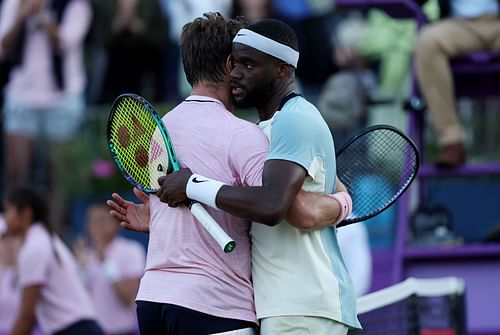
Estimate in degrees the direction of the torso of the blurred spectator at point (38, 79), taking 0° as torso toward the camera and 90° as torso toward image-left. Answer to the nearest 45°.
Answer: approximately 0°

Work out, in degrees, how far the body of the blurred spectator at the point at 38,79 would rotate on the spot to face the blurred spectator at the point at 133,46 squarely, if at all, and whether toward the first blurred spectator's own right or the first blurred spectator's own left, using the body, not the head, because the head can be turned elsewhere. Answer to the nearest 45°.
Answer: approximately 90° to the first blurred spectator's own left

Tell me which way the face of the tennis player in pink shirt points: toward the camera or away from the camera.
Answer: away from the camera

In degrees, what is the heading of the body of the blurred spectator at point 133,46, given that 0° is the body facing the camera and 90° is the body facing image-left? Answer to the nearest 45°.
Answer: approximately 0°

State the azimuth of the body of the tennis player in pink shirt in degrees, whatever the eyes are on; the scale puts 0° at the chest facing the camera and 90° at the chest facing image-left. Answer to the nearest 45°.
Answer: approximately 225°

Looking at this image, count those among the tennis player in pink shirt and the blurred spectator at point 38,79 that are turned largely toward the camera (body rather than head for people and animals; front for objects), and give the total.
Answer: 1

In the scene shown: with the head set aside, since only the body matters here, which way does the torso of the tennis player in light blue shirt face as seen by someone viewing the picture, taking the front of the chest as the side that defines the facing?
to the viewer's left
